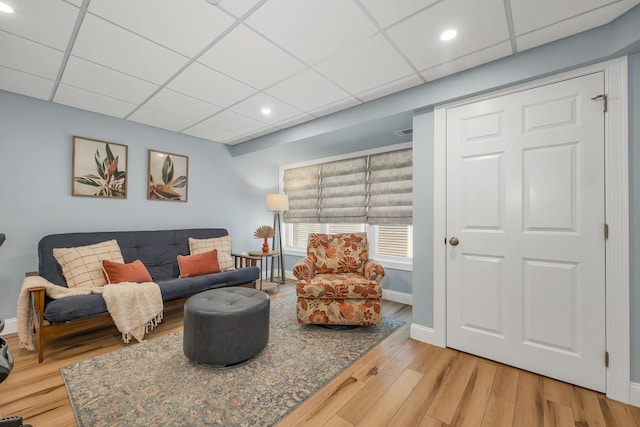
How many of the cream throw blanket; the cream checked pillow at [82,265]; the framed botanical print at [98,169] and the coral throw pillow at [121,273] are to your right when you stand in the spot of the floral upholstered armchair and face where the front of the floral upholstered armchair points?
4

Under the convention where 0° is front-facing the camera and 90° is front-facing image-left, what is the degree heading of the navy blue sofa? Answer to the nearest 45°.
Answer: approximately 315°

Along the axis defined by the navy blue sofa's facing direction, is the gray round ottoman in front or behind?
in front

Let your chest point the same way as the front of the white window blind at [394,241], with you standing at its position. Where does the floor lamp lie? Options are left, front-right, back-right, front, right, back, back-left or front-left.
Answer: front-right

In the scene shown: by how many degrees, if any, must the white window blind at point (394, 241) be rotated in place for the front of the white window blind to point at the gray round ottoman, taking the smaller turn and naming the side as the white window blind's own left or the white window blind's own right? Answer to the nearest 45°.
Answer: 0° — it already faces it

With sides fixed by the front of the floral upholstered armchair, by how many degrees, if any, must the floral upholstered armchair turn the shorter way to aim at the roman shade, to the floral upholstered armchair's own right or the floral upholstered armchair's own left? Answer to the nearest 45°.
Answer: approximately 180°

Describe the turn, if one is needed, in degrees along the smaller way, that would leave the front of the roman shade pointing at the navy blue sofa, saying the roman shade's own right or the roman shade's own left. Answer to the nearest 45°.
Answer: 0° — it already faces it

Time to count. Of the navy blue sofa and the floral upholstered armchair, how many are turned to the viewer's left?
0

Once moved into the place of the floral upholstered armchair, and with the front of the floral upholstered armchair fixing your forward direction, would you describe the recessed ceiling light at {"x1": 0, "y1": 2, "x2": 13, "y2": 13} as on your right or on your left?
on your right

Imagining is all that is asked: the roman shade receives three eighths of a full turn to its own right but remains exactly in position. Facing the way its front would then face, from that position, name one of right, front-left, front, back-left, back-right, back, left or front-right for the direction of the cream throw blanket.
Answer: back-left

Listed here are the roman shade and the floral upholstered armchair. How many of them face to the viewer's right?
0

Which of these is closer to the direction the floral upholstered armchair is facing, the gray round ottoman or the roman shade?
the gray round ottoman

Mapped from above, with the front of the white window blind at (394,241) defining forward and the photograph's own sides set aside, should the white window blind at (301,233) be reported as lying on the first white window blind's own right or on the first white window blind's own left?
on the first white window blind's own right

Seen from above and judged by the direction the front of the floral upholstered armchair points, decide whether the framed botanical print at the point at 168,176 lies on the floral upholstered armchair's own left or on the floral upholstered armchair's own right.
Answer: on the floral upholstered armchair's own right
